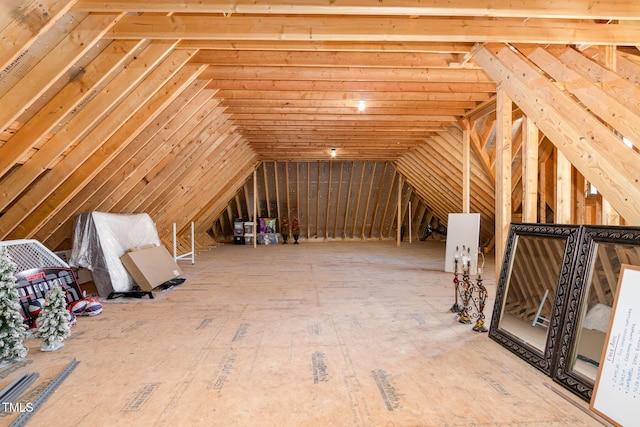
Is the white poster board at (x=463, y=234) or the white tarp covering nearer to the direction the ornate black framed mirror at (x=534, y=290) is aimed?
the white tarp covering

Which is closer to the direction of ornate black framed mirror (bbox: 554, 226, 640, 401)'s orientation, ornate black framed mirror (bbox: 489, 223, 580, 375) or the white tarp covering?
the white tarp covering

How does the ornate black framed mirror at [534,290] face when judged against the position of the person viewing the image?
facing the viewer and to the left of the viewer

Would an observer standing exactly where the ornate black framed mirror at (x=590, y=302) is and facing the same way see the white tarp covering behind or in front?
in front

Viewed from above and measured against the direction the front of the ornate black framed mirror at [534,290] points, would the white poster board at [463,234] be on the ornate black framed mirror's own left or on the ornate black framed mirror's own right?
on the ornate black framed mirror's own right

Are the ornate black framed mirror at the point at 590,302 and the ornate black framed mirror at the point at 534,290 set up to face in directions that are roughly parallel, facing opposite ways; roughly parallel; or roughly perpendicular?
roughly parallel

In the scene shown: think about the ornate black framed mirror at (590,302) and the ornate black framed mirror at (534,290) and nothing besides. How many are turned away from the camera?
0

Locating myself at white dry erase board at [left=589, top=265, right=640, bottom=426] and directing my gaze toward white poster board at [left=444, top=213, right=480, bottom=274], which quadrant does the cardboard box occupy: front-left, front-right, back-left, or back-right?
front-left

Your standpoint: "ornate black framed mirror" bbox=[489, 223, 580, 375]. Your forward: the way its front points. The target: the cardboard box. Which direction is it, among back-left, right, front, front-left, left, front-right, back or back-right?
front-right

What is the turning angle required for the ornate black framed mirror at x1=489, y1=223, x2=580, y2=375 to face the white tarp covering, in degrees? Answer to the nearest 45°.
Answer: approximately 45° to its right

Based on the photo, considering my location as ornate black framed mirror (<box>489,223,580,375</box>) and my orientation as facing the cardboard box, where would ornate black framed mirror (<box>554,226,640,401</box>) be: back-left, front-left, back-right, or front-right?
back-left

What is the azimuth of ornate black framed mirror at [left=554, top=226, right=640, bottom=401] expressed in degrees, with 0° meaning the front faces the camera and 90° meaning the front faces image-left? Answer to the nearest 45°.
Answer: approximately 45°

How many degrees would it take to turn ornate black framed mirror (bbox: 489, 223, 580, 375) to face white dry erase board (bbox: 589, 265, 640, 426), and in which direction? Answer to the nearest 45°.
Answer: approximately 90° to its left
